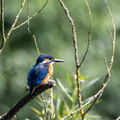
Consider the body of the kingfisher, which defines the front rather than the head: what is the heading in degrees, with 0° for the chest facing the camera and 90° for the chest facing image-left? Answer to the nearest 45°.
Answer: approximately 270°
